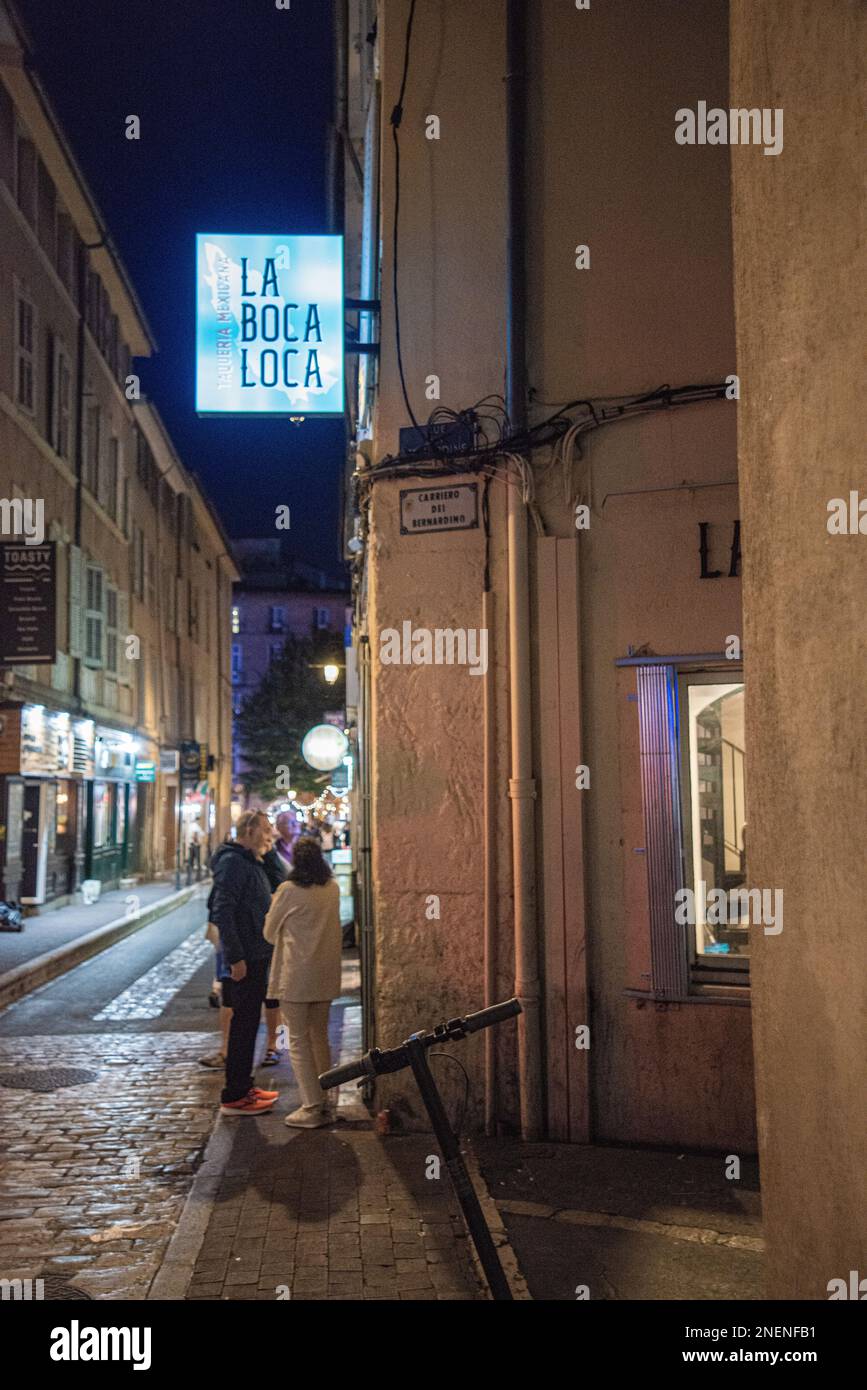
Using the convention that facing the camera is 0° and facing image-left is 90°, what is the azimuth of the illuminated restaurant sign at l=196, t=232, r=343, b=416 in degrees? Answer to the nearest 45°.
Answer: approximately 0°

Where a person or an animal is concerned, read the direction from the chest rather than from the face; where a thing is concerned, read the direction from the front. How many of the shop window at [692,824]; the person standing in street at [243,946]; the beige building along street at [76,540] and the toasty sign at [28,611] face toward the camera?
2

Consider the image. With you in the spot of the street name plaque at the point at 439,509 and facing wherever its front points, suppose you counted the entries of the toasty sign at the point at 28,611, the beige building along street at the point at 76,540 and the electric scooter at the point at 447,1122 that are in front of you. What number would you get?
1

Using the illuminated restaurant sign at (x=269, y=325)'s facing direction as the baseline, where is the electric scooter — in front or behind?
in front

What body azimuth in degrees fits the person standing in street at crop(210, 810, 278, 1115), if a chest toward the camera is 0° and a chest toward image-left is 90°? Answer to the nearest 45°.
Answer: approximately 270°

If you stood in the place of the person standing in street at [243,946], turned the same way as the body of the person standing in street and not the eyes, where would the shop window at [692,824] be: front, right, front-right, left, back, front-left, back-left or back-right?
front-right
